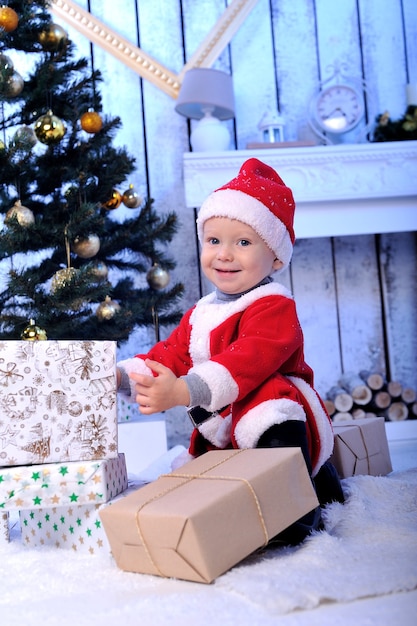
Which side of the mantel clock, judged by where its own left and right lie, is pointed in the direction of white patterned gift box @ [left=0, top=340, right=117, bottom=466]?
front

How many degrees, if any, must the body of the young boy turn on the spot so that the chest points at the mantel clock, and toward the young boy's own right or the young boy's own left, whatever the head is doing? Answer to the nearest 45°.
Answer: approximately 135° to the young boy's own right

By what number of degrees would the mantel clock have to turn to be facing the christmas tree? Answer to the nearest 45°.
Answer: approximately 45° to its right

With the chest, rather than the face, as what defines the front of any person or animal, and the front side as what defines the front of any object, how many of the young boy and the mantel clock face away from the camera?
0

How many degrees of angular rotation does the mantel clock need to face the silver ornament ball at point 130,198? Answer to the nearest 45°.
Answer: approximately 45° to its right

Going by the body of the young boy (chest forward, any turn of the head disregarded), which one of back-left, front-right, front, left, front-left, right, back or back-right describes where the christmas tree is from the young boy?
right

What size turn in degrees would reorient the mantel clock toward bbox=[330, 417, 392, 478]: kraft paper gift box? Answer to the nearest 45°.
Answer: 0° — it already faces it

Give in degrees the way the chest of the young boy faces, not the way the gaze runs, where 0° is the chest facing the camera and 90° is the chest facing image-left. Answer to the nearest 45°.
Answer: approximately 45°

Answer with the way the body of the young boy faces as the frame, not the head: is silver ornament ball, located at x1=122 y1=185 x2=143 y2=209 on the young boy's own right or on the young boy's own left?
on the young boy's own right

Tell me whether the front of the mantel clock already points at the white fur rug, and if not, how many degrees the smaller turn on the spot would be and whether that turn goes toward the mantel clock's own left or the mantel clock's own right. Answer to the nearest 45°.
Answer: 0° — it already faces it

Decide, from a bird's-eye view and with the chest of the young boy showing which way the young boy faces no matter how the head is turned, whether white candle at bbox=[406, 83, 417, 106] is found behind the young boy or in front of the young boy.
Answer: behind
